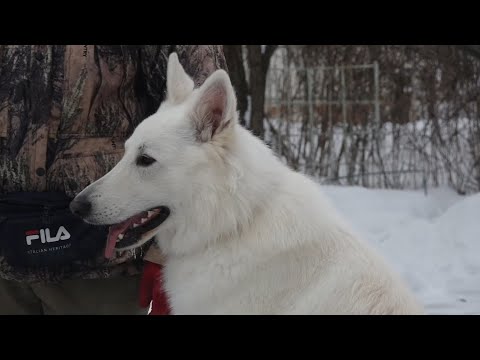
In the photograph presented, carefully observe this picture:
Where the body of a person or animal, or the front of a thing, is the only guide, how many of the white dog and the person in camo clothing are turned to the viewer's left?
1

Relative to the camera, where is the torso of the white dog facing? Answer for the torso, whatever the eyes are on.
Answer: to the viewer's left

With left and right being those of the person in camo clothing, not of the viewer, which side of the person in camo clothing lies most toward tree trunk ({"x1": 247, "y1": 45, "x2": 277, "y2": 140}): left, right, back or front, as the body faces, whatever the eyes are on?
back

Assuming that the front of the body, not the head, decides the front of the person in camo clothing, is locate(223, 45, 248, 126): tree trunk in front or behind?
behind

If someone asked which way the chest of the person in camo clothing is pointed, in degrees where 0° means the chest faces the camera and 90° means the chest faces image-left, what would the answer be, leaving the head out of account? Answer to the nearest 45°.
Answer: approximately 0°

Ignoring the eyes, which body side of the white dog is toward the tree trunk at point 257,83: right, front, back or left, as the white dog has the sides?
right

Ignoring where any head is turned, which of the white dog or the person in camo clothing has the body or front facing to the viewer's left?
the white dog

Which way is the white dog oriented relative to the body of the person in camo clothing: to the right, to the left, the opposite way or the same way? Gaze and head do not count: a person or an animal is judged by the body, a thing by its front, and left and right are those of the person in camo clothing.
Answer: to the right
